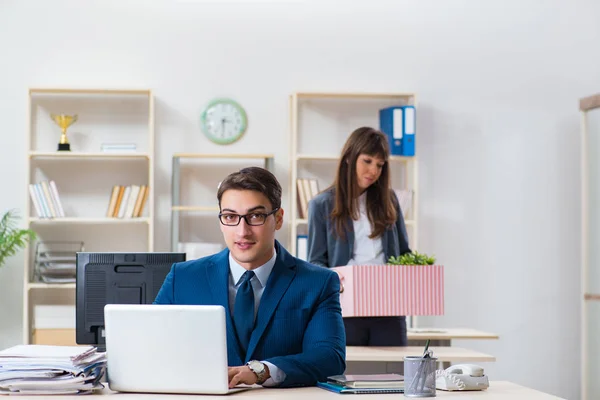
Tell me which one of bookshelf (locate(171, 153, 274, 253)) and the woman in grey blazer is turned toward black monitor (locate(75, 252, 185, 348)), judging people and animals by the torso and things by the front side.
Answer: the bookshelf

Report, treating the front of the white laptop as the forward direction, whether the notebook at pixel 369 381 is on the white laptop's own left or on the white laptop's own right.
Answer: on the white laptop's own right

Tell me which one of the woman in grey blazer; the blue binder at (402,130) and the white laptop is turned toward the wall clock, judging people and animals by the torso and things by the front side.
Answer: the white laptop

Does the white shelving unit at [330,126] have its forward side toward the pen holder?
yes

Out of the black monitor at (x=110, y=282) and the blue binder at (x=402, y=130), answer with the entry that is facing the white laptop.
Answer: the blue binder

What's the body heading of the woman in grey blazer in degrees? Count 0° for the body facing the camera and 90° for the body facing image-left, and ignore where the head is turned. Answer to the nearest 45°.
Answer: approximately 315°

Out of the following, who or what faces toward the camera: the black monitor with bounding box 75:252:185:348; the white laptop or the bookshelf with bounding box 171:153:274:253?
the bookshelf

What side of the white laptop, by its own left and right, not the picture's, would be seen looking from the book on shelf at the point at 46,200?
front

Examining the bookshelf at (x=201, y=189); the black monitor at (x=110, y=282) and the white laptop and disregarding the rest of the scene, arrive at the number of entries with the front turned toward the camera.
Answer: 1

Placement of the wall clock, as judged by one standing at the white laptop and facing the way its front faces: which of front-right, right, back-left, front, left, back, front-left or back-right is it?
front

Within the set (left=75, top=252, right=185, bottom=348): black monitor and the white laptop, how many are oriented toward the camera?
0

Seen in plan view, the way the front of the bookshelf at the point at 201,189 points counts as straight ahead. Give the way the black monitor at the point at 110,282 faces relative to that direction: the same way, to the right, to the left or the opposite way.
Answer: the opposite way

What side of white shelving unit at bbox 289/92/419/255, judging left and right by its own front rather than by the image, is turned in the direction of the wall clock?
right

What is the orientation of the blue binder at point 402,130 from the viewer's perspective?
toward the camera

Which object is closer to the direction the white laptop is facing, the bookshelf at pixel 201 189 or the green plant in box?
the bookshelf

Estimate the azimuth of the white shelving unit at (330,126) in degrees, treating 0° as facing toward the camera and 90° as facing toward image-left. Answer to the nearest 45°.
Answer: approximately 0°

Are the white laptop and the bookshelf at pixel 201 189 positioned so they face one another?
yes

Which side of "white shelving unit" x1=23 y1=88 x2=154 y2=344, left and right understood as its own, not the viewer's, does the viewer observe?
front
